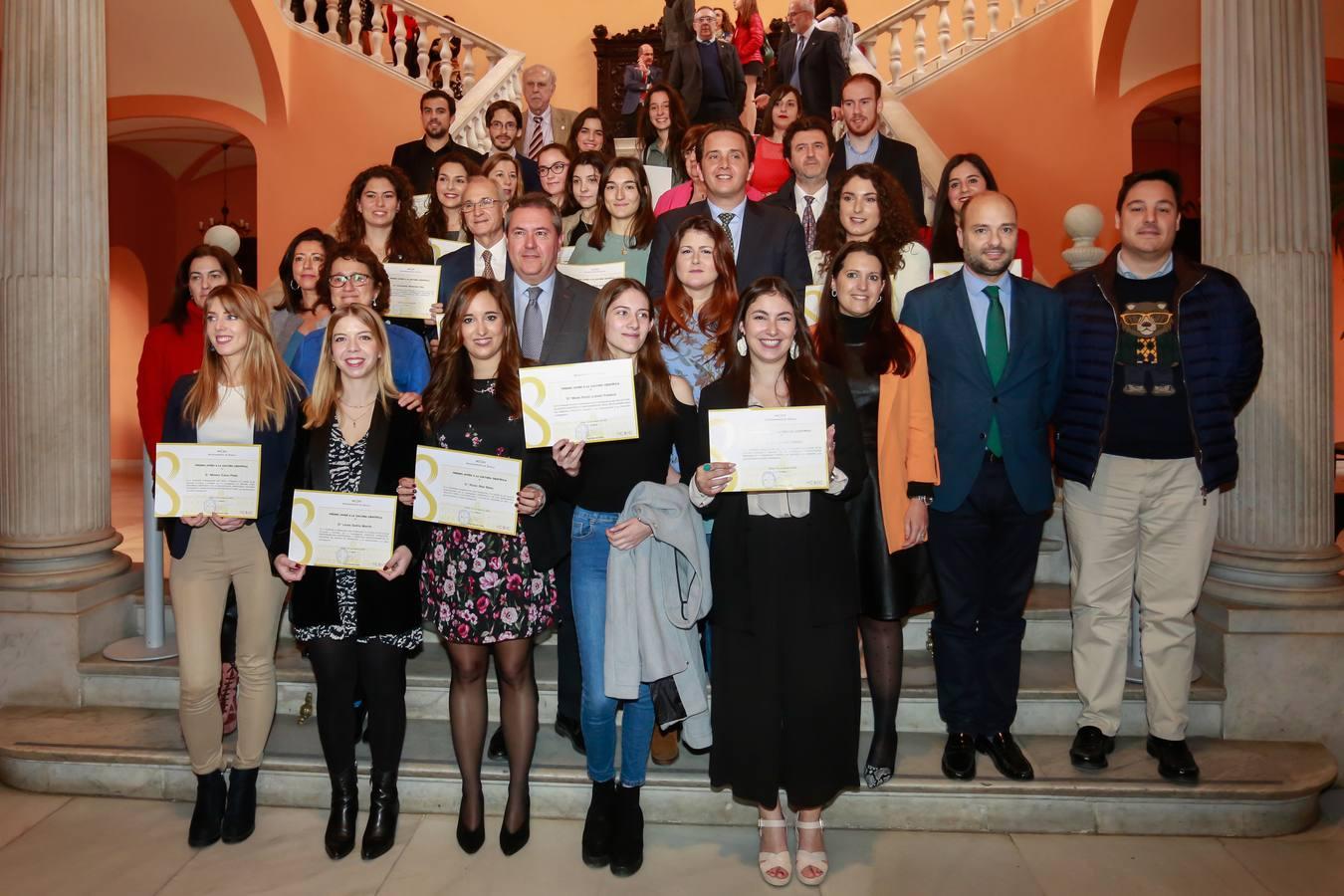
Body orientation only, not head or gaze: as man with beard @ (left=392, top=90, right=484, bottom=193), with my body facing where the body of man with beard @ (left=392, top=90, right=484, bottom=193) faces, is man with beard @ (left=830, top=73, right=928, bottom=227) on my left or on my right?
on my left

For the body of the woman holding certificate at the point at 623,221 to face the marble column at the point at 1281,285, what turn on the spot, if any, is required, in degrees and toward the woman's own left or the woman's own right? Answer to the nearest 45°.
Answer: approximately 90° to the woman's own left

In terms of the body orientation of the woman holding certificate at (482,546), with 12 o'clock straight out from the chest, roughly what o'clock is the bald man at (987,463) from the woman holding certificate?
The bald man is roughly at 9 o'clock from the woman holding certificate.

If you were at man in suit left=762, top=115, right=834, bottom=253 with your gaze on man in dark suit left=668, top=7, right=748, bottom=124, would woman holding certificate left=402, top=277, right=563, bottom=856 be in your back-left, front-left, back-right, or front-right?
back-left

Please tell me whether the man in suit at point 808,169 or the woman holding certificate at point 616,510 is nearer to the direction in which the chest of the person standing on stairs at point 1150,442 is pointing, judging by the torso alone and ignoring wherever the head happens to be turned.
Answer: the woman holding certificate

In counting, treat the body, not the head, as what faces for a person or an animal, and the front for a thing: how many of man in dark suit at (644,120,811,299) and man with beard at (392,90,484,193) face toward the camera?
2

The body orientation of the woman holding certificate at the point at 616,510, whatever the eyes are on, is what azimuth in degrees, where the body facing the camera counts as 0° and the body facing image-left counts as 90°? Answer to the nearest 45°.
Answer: approximately 0°

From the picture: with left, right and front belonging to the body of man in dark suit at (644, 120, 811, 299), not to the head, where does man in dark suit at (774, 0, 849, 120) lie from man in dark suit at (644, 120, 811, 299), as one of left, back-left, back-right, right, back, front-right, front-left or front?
back
